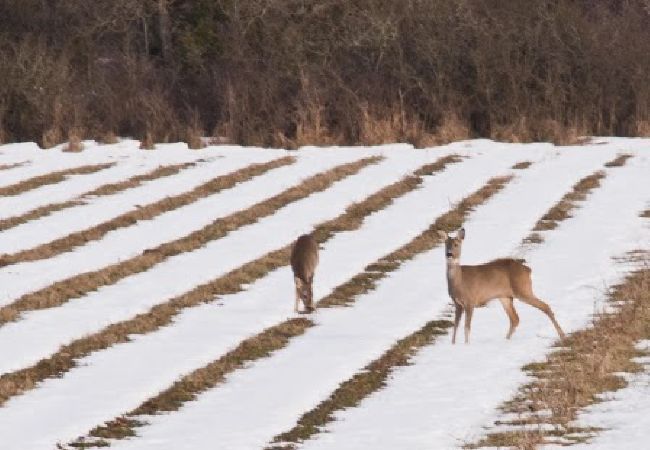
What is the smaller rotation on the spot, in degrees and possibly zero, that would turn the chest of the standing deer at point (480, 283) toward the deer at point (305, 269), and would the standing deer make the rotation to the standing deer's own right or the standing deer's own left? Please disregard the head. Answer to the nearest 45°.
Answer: approximately 45° to the standing deer's own right

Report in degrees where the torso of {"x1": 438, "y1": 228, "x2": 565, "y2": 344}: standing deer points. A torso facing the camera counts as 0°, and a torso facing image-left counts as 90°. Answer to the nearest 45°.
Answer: approximately 90°
